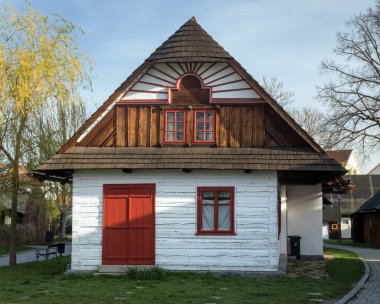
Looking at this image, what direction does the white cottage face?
toward the camera

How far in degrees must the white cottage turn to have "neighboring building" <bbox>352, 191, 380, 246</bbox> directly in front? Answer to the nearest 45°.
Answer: approximately 135° to its left

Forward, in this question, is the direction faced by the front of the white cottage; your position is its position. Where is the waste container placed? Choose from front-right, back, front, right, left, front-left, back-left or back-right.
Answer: back-left
